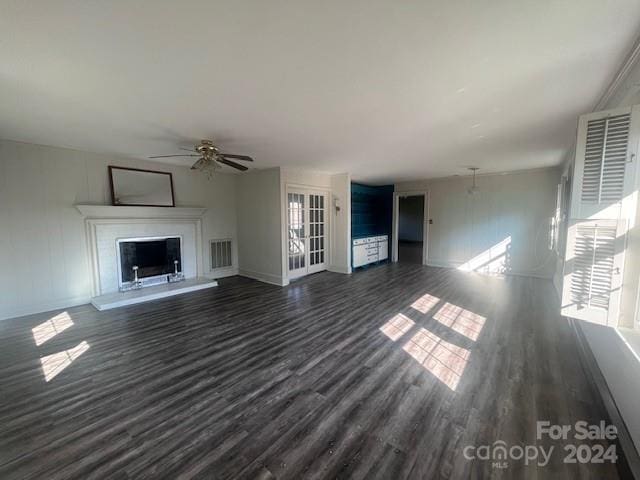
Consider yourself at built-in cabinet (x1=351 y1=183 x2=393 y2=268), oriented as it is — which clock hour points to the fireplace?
The fireplace is roughly at 3 o'clock from the built-in cabinet.

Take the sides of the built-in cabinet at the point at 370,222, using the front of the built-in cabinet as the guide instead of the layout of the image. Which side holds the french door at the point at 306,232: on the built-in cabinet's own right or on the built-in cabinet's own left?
on the built-in cabinet's own right

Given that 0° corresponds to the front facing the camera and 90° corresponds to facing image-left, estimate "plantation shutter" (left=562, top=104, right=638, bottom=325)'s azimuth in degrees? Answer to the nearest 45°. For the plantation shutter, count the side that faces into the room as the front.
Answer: approximately 45°

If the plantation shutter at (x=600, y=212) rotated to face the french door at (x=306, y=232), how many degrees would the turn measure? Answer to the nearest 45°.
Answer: approximately 45° to its right

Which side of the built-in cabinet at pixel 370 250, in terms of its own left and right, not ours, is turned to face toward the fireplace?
right

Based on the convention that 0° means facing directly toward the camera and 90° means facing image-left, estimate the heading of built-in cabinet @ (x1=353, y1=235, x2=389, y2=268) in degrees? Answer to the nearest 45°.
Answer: approximately 315°

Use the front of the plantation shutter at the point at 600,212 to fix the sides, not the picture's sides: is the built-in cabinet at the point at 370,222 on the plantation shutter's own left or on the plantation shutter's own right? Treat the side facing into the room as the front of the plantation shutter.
on the plantation shutter's own right

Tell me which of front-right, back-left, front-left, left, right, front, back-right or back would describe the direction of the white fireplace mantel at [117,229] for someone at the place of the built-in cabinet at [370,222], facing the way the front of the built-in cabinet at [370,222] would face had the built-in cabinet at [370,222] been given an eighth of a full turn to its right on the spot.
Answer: front-right

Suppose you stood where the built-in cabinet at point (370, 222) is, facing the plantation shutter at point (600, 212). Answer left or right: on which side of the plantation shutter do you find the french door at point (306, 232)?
right

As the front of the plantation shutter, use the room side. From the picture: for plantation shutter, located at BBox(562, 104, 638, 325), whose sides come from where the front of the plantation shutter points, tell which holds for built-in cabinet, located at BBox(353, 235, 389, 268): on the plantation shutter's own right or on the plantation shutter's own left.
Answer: on the plantation shutter's own right

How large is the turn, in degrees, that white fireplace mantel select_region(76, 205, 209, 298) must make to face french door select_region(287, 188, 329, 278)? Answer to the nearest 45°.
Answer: approximately 45° to its left

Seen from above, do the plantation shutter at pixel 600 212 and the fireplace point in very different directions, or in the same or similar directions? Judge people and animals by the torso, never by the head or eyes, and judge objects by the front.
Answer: very different directions

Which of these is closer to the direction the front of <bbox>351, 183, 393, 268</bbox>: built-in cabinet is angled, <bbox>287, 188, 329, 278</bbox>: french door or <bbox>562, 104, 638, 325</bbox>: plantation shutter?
the plantation shutter
